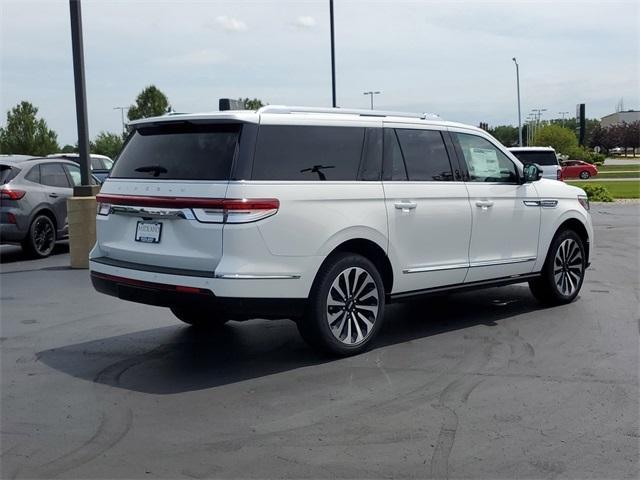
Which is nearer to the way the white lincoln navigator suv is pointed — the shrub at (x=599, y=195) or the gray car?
the shrub

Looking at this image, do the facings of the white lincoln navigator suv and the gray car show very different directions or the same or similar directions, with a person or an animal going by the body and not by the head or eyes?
same or similar directions

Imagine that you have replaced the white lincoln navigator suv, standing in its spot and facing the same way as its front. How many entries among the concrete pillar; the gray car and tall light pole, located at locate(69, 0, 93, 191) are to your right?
0

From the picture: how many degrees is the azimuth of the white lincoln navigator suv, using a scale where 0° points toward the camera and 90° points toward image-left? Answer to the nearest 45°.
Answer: approximately 225°

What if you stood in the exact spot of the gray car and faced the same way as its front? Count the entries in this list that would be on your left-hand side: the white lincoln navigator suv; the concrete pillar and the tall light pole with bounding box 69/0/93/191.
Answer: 0

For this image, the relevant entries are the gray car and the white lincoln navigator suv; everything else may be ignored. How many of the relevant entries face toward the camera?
0

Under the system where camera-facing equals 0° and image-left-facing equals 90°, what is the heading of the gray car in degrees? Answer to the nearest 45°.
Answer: approximately 225°

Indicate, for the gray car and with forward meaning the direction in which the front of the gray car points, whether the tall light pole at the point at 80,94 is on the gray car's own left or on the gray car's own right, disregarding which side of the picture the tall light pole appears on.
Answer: on the gray car's own right

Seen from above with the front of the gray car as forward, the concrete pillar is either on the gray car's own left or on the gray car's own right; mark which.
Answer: on the gray car's own right

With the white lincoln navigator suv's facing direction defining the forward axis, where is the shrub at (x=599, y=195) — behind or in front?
in front

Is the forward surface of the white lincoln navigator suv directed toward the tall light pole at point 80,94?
no

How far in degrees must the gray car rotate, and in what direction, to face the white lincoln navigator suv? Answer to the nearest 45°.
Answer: approximately 135° to its right

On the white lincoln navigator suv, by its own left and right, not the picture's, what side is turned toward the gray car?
left
